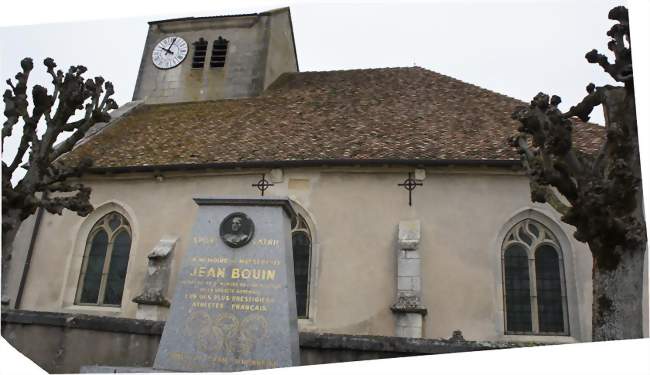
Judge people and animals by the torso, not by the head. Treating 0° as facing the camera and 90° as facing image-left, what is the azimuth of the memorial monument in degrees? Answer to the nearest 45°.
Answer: approximately 0°

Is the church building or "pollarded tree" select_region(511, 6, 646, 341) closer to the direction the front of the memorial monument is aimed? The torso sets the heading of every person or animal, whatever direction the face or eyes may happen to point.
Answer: the pollarded tree

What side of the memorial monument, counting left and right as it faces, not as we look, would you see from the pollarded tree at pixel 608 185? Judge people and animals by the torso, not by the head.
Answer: left

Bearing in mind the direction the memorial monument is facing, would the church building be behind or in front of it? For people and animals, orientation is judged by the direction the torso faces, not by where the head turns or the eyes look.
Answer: behind

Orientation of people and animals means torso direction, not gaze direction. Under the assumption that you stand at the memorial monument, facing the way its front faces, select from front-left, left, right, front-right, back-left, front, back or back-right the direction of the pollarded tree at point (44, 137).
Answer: back-right
